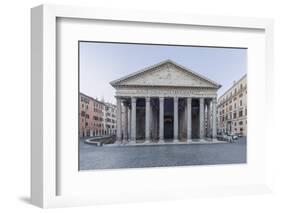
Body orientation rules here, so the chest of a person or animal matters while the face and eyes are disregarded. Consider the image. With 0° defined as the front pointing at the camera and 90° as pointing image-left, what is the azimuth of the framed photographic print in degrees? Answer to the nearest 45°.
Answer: approximately 315°
